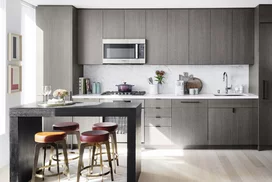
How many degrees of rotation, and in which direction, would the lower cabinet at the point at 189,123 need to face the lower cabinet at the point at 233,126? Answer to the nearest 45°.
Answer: approximately 90° to its left

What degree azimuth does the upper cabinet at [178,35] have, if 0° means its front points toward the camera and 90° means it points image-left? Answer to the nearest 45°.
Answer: approximately 0°

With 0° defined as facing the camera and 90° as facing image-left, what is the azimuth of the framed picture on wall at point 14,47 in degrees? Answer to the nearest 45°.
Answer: approximately 315°

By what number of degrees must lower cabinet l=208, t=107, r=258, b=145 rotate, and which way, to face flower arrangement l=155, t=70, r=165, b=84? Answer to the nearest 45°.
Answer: approximately 90° to its right

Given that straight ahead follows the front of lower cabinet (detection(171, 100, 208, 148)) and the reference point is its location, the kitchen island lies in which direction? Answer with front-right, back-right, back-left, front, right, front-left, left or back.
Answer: front-right

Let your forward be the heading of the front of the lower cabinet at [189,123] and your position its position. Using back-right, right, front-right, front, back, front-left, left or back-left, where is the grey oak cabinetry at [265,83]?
left

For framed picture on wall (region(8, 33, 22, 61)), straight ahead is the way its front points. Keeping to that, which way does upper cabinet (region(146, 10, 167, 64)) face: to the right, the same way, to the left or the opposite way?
to the right

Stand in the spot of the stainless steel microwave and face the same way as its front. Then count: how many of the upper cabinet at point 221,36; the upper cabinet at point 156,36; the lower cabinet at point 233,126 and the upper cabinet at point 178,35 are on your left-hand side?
4

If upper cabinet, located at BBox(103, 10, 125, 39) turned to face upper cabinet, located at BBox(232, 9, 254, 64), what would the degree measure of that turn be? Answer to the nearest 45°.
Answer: approximately 90° to its left

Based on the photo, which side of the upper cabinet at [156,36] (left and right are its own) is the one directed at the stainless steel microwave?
right

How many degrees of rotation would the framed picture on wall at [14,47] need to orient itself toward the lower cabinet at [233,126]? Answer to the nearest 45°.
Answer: approximately 45° to its left

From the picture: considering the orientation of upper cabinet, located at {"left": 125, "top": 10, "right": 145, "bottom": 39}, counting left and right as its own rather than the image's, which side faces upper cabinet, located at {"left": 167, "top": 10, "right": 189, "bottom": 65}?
left

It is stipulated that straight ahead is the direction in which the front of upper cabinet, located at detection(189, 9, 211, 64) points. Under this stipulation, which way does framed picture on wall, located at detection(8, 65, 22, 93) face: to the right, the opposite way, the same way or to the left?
to the left
